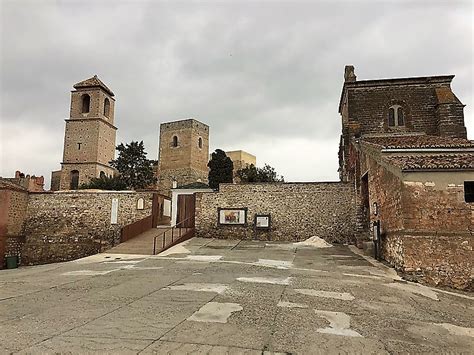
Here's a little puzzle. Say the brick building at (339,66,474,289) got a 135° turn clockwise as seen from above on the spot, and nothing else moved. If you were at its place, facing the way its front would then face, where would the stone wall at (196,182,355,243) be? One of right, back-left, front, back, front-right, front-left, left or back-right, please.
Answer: left

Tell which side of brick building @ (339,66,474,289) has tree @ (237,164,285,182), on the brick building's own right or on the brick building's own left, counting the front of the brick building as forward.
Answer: on the brick building's own right

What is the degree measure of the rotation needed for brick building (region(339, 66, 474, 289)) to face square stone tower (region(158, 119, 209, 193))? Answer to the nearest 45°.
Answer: approximately 45° to its right

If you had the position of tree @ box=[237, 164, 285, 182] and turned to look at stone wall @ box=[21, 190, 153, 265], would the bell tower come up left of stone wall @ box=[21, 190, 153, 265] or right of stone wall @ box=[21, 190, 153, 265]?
right

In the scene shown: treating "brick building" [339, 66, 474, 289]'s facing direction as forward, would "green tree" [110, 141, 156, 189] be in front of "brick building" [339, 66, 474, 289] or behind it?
in front

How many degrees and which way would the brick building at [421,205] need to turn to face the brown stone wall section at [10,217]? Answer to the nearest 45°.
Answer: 0° — it already faces it

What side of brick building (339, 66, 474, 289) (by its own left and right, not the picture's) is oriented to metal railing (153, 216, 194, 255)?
front

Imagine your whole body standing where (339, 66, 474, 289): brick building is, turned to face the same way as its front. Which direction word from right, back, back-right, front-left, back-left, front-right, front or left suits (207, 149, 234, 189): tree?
front-right

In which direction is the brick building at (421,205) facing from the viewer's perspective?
to the viewer's left

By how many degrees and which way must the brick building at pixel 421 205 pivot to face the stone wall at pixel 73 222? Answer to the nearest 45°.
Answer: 0° — it already faces it

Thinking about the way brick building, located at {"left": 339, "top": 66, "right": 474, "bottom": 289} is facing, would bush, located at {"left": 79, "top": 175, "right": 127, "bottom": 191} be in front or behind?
in front

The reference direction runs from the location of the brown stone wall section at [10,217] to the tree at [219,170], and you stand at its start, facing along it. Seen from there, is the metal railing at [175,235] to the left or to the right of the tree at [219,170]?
right

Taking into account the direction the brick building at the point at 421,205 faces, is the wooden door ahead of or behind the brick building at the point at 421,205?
ahead
